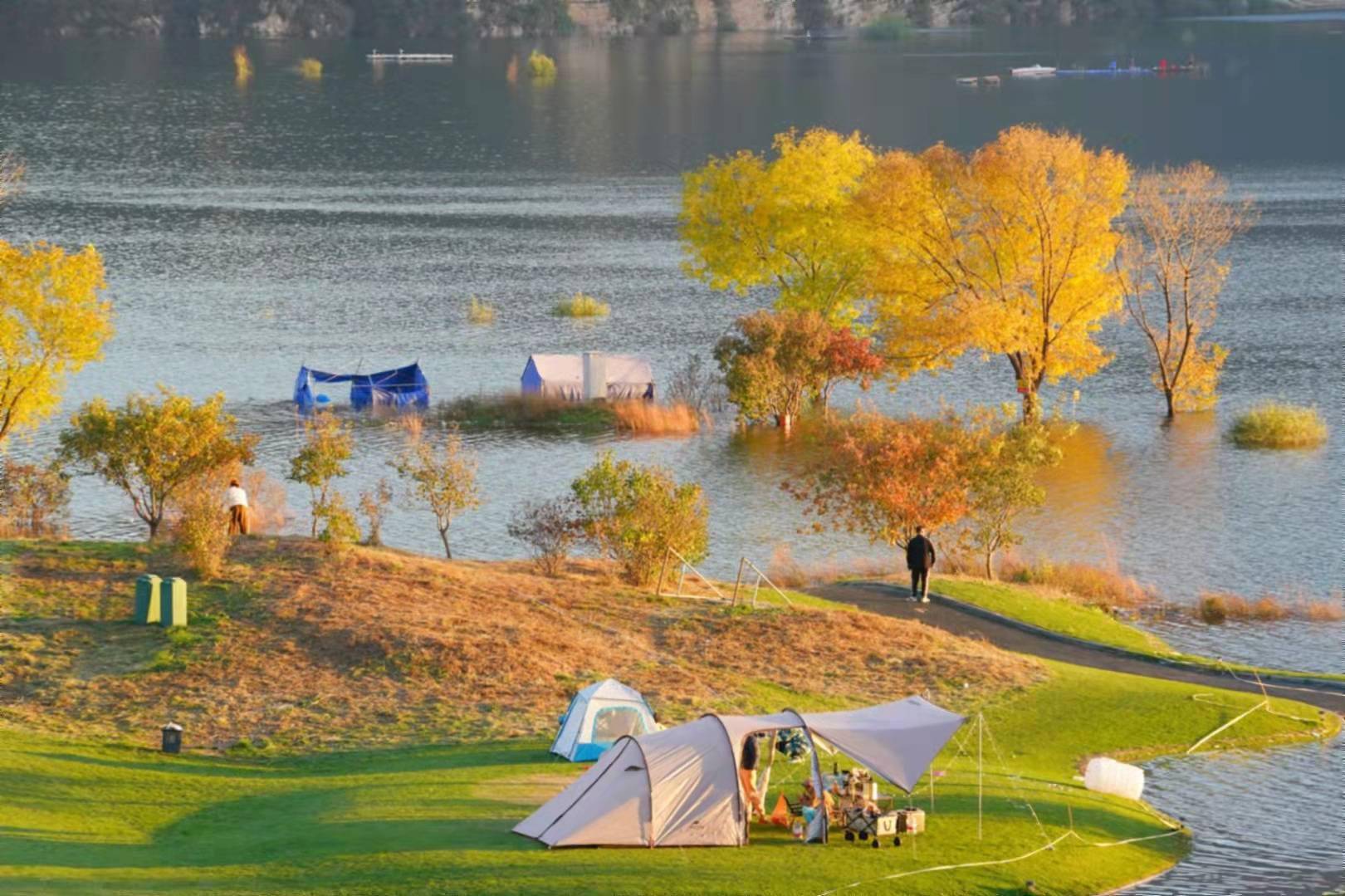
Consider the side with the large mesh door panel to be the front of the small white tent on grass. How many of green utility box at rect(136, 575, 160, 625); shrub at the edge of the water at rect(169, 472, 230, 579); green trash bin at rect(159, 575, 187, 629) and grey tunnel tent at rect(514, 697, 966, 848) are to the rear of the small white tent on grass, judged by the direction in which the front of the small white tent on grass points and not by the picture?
3

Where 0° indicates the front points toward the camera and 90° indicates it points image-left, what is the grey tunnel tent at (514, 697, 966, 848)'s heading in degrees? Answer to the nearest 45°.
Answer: approximately 270°

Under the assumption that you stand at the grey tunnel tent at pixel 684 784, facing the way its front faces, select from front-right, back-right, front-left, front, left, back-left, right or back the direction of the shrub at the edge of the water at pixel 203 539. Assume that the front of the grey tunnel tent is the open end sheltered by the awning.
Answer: back-left

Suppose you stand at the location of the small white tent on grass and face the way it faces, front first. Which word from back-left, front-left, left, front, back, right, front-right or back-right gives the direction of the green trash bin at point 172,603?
back

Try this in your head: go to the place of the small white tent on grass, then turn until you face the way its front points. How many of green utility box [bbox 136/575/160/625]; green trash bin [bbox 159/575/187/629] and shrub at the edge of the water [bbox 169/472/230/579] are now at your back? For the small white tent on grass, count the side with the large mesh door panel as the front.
3

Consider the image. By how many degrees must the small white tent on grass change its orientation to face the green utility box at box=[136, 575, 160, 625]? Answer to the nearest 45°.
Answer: approximately 180°

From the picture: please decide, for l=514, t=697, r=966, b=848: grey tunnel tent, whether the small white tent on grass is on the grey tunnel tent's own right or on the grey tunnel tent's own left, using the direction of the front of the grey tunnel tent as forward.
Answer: on the grey tunnel tent's own left

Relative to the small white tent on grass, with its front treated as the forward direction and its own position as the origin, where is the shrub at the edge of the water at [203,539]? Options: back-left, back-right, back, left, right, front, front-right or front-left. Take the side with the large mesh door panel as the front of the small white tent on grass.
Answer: back
